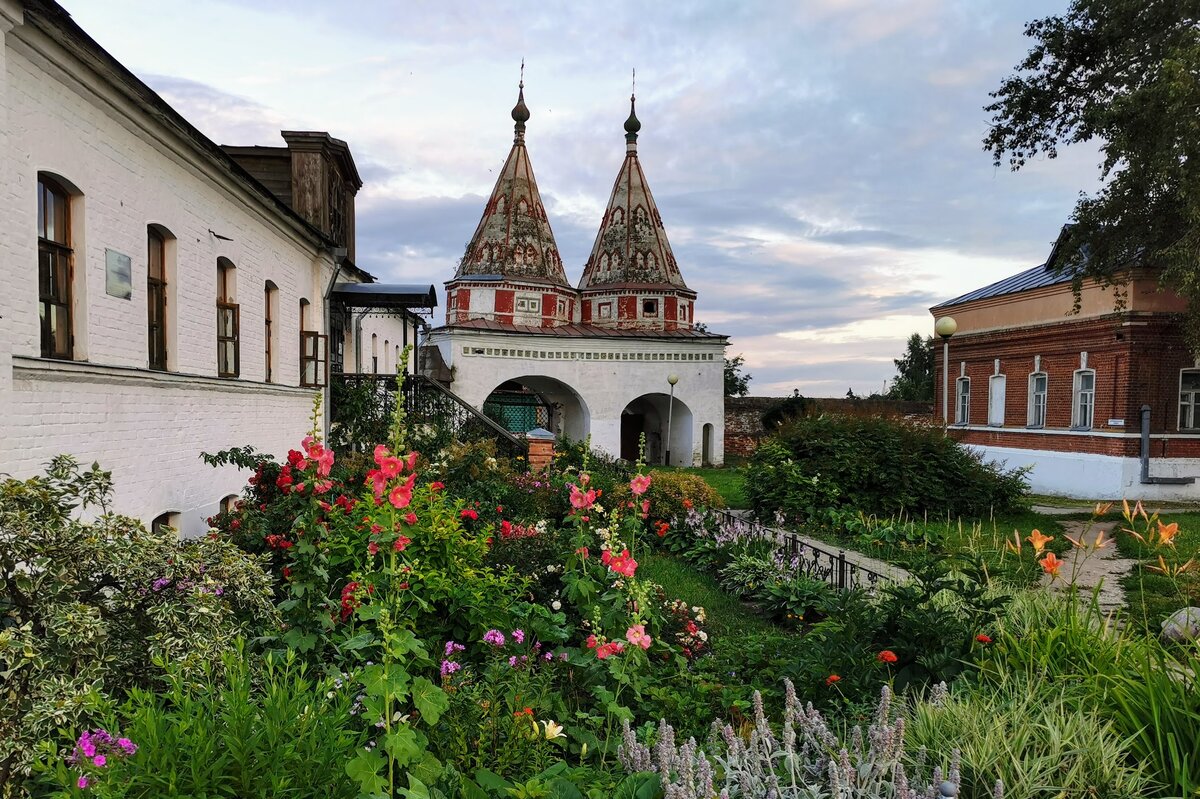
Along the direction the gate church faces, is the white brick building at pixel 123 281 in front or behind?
in front

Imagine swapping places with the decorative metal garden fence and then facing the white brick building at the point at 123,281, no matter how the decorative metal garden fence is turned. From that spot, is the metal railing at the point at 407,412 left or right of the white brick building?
right

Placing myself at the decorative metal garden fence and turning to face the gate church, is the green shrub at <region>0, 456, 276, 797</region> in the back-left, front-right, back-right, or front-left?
back-left

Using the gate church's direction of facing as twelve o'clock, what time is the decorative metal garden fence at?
The decorative metal garden fence is roughly at 12 o'clock from the gate church.

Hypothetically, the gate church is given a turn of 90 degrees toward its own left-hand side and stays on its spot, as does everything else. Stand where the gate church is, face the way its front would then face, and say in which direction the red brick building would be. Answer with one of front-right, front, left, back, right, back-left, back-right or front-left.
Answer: front-right

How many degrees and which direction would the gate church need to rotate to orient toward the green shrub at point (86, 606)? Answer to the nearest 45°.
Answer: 0° — it already faces it

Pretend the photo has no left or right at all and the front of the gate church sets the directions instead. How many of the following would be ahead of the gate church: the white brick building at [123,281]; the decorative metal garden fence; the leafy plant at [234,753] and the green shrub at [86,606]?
4

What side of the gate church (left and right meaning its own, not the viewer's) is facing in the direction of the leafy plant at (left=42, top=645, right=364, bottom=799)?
front

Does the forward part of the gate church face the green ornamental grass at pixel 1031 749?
yes

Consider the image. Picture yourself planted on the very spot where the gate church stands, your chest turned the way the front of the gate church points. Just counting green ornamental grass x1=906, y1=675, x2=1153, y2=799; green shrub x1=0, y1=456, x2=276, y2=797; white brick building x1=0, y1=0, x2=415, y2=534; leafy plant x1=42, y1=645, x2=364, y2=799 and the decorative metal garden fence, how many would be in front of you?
5

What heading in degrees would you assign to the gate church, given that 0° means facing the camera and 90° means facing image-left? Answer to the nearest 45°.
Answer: approximately 0°

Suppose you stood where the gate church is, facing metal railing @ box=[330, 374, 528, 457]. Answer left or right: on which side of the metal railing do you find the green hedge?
left
